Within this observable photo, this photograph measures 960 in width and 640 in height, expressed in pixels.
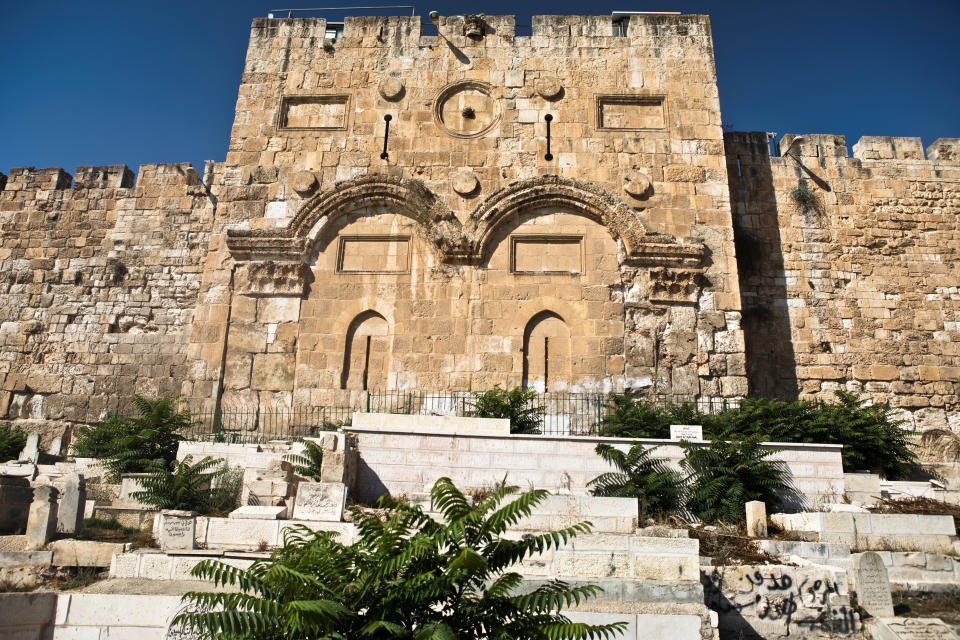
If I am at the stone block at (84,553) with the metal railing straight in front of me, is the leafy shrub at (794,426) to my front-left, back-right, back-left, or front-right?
front-right

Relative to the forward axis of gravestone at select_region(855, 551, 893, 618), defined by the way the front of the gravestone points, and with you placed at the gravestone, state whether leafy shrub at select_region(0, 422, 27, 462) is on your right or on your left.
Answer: on your right

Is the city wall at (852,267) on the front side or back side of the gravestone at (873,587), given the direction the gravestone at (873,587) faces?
on the back side

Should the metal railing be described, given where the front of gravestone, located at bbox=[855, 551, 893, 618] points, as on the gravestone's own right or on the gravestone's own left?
on the gravestone's own right

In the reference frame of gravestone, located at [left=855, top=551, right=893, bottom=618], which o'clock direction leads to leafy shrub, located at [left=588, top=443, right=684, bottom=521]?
The leafy shrub is roughly at 4 o'clock from the gravestone.

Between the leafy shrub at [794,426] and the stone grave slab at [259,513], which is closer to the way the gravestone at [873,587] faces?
the stone grave slab

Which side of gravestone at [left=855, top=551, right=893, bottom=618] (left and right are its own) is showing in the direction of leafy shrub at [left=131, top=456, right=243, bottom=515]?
right

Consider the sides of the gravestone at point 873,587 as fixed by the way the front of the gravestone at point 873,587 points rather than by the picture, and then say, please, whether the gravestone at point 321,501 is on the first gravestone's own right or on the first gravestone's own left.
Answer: on the first gravestone's own right

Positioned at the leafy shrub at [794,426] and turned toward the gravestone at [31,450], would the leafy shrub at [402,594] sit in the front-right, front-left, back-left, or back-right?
front-left

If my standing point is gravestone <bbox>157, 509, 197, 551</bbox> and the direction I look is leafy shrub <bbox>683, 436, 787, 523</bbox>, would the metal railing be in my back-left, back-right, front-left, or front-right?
front-left

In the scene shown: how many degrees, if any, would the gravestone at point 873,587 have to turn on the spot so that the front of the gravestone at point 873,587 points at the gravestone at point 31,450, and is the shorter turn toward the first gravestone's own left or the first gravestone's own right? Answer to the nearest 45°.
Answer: approximately 90° to the first gravestone's own right

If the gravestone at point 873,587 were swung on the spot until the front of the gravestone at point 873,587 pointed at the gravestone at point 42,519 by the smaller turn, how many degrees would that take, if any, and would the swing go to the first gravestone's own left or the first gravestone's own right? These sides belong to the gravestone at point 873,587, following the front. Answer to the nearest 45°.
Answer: approximately 45° to the first gravestone's own right

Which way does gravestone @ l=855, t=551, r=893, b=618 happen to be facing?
toward the camera

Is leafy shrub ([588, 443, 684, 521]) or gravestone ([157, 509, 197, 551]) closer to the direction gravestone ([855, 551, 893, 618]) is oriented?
the gravestone

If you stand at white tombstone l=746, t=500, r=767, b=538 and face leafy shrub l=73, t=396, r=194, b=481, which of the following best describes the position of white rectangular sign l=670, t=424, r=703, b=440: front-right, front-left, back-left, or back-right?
front-right

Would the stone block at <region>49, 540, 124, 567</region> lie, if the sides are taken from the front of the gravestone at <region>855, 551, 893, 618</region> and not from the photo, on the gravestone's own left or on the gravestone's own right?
on the gravestone's own right

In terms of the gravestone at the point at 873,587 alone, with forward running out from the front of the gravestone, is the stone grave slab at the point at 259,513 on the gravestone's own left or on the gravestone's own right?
on the gravestone's own right

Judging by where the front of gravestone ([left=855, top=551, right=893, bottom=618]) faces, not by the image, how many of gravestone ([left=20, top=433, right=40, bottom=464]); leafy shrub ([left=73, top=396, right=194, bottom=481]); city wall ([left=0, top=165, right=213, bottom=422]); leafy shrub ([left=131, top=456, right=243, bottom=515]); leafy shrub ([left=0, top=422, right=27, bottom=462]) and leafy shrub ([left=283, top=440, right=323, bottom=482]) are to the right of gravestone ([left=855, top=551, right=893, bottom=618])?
6

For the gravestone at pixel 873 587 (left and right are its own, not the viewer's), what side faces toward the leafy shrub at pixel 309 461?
right

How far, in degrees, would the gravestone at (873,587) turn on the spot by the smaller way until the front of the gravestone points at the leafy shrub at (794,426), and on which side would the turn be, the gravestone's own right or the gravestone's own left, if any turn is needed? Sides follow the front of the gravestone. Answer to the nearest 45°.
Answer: approximately 180°

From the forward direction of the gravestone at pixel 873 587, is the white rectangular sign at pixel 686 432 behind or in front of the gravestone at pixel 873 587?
behind

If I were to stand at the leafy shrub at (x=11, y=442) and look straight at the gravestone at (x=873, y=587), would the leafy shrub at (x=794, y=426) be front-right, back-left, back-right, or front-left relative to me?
front-left
